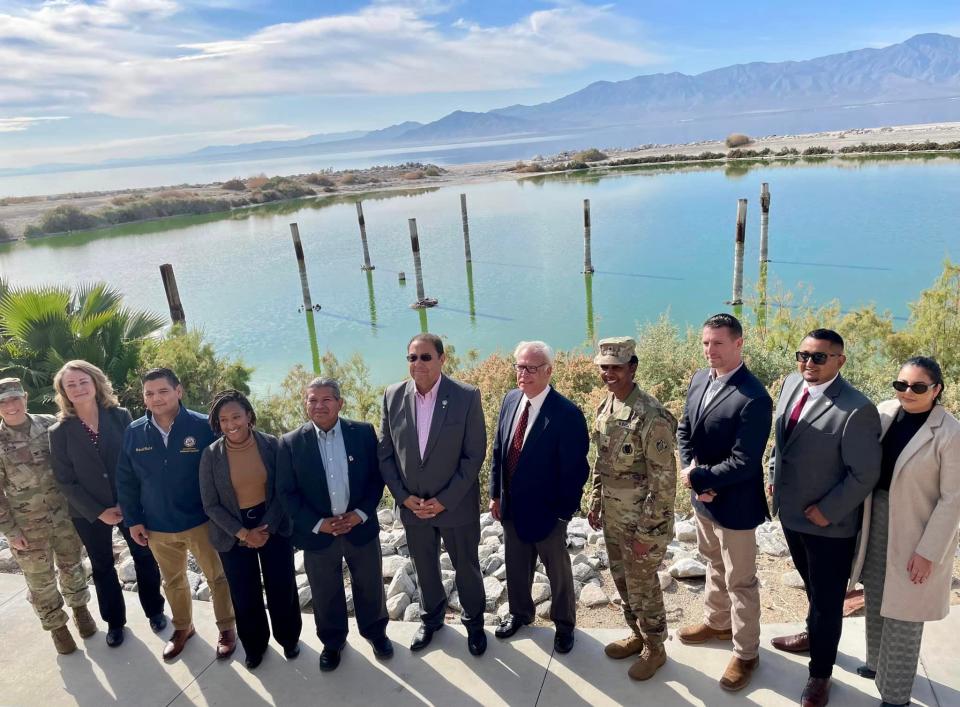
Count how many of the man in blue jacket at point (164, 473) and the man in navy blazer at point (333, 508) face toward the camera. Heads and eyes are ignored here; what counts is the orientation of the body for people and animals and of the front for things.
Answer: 2

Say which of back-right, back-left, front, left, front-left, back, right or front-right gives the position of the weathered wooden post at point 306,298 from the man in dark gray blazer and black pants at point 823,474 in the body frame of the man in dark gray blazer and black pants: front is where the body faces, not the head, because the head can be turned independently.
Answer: right

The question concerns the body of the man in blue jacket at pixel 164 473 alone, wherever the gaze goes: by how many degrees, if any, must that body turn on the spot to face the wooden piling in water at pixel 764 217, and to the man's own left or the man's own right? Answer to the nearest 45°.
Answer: approximately 135° to the man's own left

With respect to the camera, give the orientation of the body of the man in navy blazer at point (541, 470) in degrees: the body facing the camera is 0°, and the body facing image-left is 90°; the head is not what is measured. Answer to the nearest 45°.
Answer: approximately 45°

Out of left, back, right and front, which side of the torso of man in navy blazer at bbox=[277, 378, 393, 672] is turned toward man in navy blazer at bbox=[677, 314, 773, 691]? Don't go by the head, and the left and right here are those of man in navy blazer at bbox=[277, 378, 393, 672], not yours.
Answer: left

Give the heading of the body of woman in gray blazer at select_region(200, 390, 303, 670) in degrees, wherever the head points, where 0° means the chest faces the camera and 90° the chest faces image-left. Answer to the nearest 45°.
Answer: approximately 0°

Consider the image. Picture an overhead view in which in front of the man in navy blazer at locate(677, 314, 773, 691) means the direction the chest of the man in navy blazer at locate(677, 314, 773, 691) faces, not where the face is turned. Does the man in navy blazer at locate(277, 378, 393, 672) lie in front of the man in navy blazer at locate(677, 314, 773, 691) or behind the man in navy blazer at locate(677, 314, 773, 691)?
in front

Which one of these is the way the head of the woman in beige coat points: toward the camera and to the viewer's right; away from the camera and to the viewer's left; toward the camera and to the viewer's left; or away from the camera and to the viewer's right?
toward the camera and to the viewer's left

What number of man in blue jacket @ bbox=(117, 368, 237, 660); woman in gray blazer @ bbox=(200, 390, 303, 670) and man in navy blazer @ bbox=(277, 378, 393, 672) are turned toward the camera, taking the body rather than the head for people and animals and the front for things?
3

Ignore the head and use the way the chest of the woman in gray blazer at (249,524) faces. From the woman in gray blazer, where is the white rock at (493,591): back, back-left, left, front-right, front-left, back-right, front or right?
left
